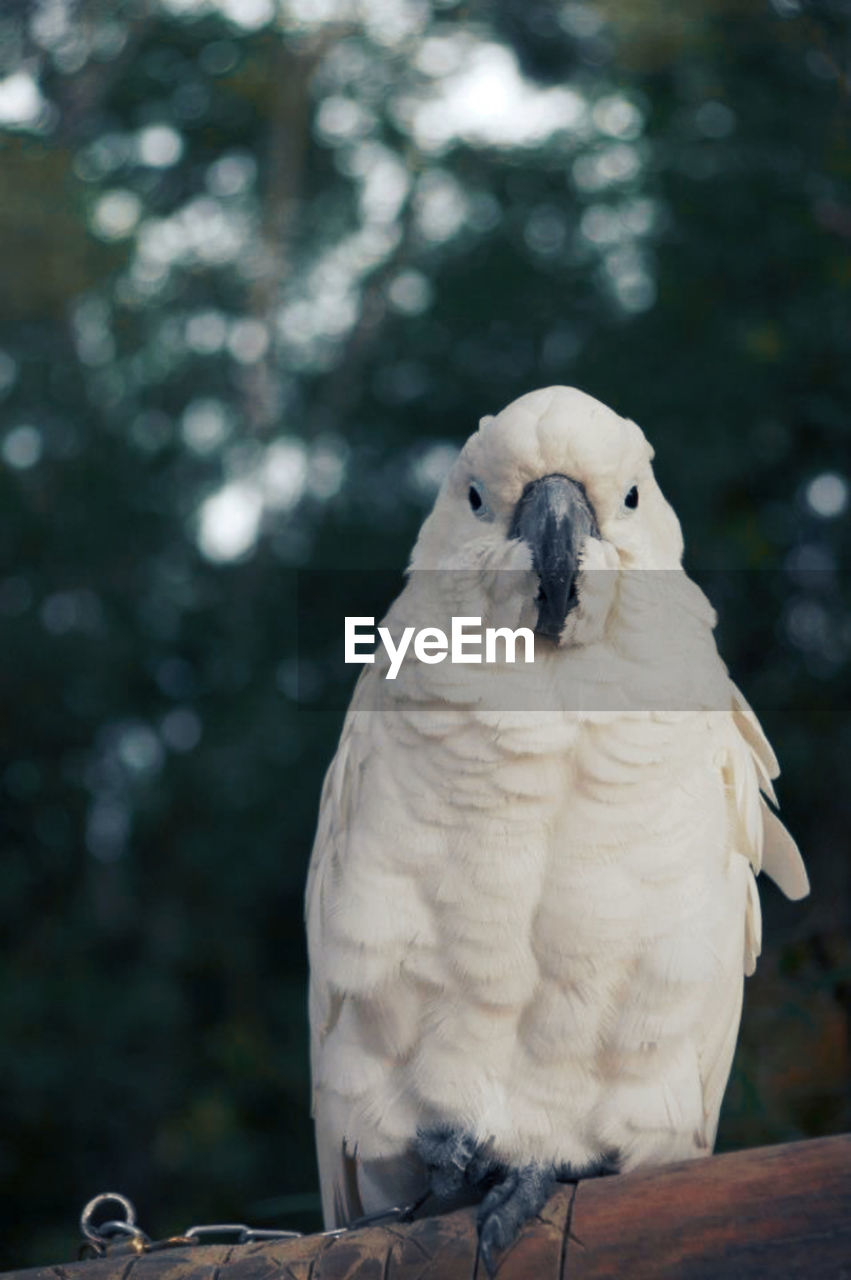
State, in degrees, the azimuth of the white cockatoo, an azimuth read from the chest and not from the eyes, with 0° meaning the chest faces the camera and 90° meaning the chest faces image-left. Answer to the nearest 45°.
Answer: approximately 0°
